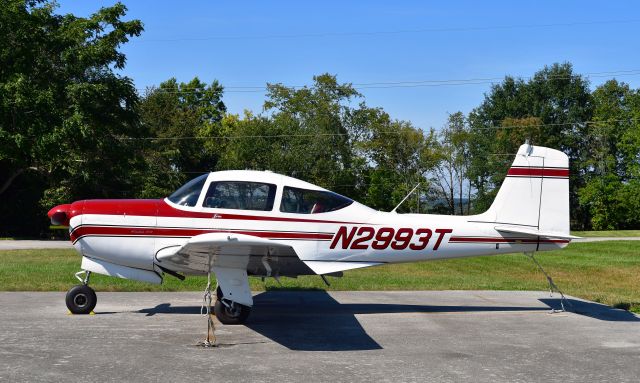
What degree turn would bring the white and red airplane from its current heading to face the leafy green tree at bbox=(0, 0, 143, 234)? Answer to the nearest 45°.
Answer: approximately 45° to its right

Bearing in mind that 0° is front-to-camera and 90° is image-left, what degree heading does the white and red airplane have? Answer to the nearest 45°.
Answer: approximately 90°
